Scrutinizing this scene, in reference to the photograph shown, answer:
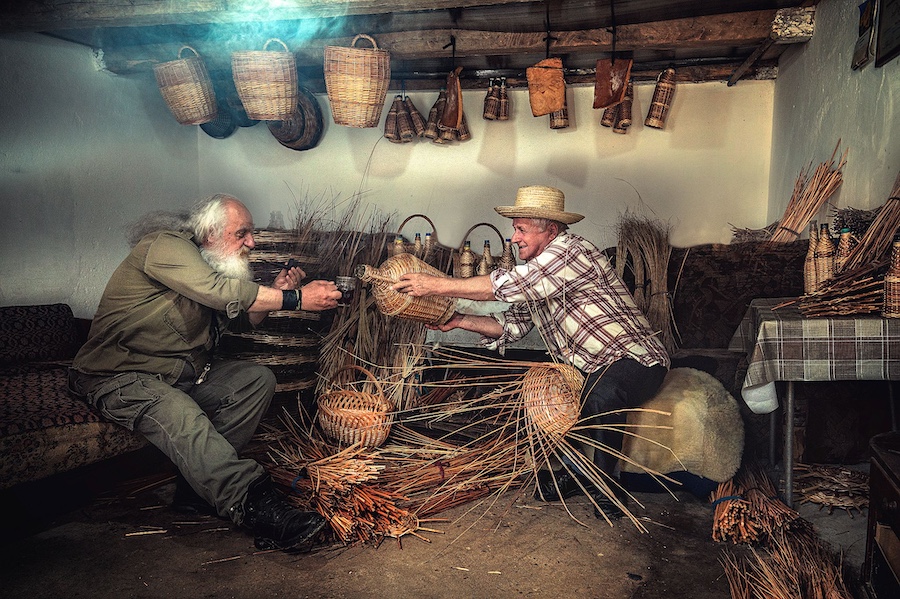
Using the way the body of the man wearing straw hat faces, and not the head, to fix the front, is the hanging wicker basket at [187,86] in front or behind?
in front

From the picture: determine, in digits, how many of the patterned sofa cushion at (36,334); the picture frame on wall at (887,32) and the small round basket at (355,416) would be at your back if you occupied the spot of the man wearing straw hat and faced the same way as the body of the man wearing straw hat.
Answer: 1

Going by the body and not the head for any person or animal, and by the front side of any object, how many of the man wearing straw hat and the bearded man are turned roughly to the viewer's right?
1

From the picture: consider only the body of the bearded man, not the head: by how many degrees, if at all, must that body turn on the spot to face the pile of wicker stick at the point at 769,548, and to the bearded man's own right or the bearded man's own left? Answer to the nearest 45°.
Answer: approximately 45° to the bearded man's own right

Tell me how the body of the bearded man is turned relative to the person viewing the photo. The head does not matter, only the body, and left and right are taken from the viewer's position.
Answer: facing to the right of the viewer

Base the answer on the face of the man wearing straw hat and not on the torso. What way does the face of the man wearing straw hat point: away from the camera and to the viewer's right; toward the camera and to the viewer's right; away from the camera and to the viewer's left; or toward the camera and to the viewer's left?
toward the camera and to the viewer's left

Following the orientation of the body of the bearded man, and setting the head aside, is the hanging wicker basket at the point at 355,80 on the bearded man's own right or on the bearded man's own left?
on the bearded man's own left

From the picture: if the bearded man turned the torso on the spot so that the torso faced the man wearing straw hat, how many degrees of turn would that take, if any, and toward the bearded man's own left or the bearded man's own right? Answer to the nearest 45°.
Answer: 0° — they already face them

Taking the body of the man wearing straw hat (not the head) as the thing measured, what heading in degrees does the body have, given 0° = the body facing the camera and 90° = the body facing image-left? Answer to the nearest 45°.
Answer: approximately 90°

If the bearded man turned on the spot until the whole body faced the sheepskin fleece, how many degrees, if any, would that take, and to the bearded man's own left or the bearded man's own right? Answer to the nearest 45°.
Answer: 0° — they already face it

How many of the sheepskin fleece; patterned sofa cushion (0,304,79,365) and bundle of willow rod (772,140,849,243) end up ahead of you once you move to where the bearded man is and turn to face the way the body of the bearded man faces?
2

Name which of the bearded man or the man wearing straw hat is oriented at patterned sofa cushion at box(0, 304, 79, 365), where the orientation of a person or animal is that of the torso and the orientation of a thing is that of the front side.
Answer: the man wearing straw hat

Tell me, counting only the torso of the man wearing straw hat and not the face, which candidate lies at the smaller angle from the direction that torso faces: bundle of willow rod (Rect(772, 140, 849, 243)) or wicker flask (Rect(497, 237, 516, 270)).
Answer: the wicker flask
